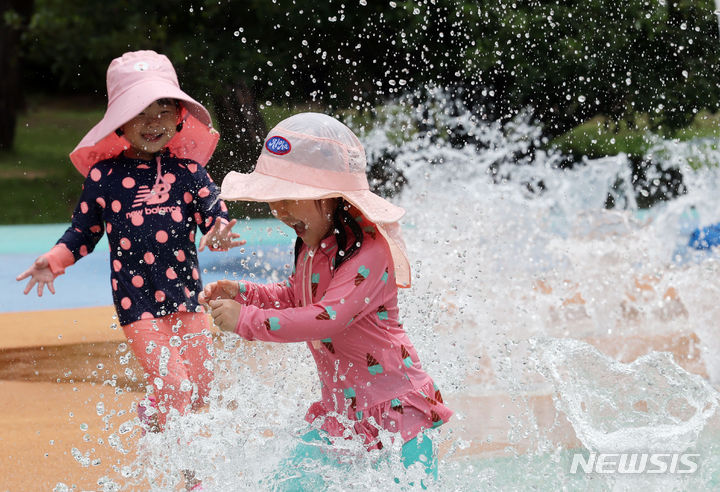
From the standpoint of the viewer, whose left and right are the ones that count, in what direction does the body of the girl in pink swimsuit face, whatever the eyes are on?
facing to the left of the viewer

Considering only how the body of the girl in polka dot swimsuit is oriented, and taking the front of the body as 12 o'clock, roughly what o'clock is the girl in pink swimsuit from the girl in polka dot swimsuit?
The girl in pink swimsuit is roughly at 11 o'clock from the girl in polka dot swimsuit.

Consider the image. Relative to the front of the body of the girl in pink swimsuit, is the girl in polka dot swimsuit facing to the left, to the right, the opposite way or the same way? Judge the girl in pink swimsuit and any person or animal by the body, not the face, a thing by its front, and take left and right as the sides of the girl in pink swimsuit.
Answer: to the left

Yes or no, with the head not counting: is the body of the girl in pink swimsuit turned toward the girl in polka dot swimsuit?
no

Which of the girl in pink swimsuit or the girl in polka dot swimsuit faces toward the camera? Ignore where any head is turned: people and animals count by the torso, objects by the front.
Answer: the girl in polka dot swimsuit

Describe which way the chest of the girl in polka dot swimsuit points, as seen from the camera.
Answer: toward the camera

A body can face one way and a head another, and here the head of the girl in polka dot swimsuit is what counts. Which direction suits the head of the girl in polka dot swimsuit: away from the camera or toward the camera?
toward the camera

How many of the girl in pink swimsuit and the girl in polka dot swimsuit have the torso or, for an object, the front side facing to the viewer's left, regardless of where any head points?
1
